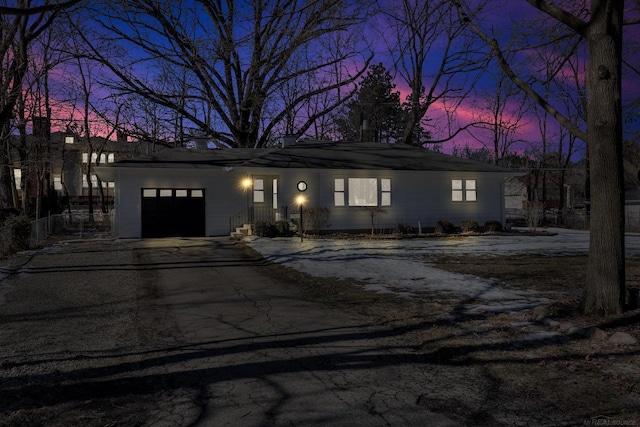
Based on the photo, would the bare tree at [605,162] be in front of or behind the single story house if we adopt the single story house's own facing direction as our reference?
in front

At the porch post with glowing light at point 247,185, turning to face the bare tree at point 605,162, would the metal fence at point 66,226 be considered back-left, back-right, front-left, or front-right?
back-right

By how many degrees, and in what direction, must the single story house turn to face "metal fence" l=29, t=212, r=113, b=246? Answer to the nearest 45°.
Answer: approximately 135° to its right

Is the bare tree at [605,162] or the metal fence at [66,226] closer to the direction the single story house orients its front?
the bare tree

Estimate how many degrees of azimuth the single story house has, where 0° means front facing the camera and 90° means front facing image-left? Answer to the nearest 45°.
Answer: approximately 0°

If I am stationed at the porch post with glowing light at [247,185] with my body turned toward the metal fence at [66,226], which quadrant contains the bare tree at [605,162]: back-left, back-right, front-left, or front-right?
back-left
